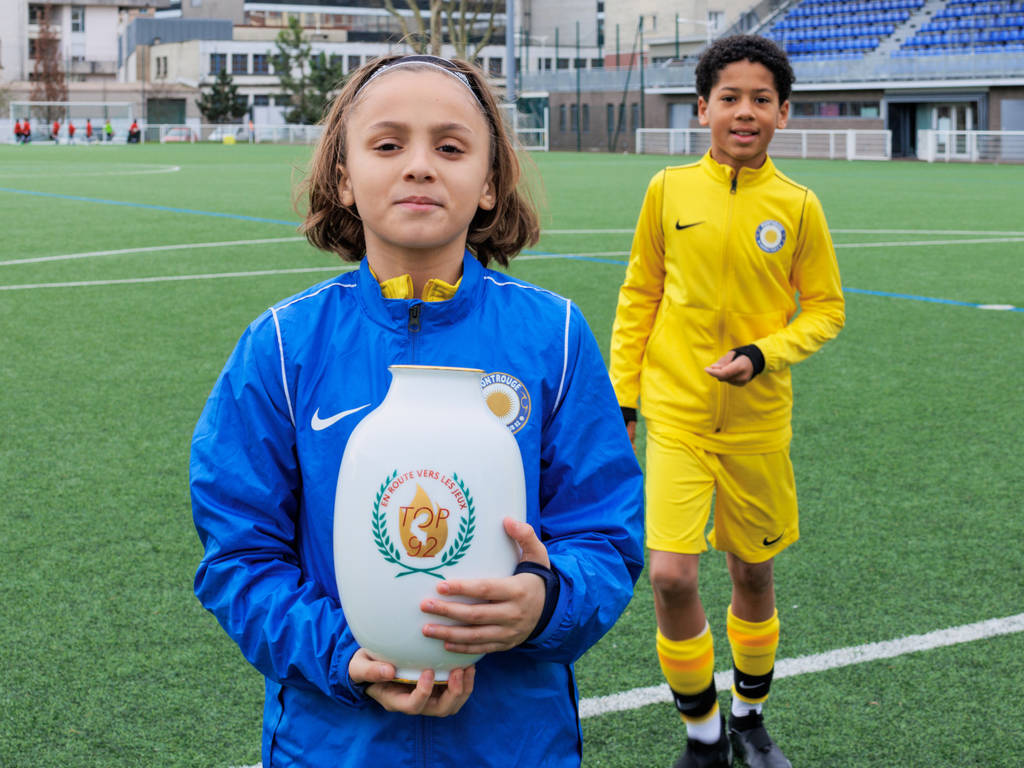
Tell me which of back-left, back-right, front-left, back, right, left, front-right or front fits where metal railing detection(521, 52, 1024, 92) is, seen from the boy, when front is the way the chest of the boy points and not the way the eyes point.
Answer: back

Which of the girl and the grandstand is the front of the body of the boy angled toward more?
the girl

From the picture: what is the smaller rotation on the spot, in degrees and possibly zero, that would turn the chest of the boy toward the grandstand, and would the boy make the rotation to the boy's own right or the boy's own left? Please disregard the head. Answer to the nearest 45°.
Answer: approximately 180°

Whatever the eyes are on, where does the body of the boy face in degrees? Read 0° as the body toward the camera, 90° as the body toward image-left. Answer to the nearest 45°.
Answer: approximately 0°

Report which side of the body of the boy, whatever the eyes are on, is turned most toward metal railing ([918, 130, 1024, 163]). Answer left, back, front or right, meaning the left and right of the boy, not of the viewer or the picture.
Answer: back

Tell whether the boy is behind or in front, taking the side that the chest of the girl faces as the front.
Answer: behind

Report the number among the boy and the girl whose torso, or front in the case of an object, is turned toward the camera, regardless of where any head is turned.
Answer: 2

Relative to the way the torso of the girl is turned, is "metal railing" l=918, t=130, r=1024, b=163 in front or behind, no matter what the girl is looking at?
behind

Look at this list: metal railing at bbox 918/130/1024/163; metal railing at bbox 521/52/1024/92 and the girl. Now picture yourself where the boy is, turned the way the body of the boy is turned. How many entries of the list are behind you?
2
